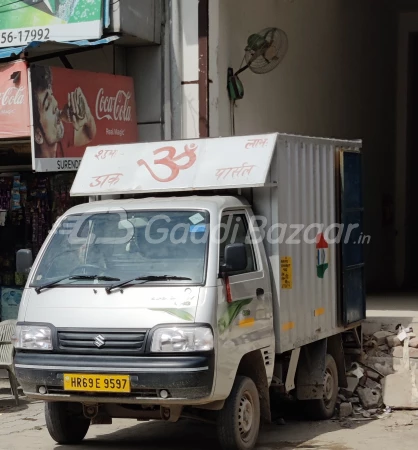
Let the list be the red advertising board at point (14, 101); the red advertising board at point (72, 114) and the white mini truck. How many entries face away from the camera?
0

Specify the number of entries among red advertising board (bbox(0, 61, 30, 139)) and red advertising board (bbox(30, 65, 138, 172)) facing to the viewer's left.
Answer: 0

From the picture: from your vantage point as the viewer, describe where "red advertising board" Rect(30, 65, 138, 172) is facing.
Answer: facing the viewer and to the right of the viewer

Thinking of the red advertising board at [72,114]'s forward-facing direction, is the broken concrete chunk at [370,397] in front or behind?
in front

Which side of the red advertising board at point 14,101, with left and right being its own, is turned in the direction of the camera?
front

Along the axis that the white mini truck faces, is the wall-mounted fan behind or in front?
behind

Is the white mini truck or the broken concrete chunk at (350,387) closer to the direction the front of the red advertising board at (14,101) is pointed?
the white mini truck

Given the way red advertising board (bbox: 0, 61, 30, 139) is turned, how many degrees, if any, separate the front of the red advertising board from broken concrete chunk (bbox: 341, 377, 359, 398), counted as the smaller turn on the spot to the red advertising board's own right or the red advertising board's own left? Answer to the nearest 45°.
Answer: approximately 45° to the red advertising board's own left
